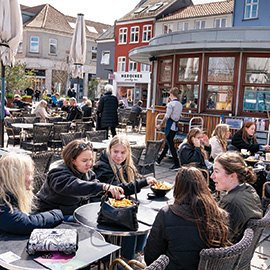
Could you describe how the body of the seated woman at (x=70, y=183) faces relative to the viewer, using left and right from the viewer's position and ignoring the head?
facing the viewer and to the right of the viewer

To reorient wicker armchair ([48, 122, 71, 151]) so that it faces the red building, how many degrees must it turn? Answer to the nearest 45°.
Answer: approximately 135° to its right

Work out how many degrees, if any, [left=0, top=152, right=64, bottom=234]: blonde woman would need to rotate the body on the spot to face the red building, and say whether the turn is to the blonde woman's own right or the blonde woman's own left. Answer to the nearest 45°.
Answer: approximately 90° to the blonde woman's own left

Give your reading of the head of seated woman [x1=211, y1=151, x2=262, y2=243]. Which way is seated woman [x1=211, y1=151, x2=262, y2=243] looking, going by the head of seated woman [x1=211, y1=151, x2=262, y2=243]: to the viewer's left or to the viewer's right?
to the viewer's left

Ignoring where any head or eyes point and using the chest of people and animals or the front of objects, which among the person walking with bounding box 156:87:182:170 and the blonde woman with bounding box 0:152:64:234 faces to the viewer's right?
the blonde woman

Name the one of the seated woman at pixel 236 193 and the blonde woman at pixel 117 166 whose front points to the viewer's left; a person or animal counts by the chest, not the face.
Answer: the seated woman

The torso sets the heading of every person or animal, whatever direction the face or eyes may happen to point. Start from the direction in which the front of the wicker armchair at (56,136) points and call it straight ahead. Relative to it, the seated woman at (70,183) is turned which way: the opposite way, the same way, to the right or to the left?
to the left

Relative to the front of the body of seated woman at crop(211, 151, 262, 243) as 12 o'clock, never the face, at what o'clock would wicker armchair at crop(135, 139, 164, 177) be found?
The wicker armchair is roughly at 2 o'clock from the seated woman.

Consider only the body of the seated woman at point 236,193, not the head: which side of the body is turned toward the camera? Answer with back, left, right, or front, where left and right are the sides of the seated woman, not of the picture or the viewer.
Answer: left

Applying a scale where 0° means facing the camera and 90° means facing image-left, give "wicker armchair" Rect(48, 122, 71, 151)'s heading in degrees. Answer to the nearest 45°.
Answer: approximately 45°

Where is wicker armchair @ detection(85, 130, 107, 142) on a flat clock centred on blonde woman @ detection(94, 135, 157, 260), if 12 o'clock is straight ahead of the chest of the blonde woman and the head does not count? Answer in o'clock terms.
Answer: The wicker armchair is roughly at 7 o'clock from the blonde woman.

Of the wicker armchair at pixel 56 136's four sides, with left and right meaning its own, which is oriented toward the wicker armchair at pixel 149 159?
left

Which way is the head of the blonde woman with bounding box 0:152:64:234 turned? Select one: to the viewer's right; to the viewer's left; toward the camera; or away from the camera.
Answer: to the viewer's right

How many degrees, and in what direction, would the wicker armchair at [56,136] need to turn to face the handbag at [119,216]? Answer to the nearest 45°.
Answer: approximately 45° to its left
